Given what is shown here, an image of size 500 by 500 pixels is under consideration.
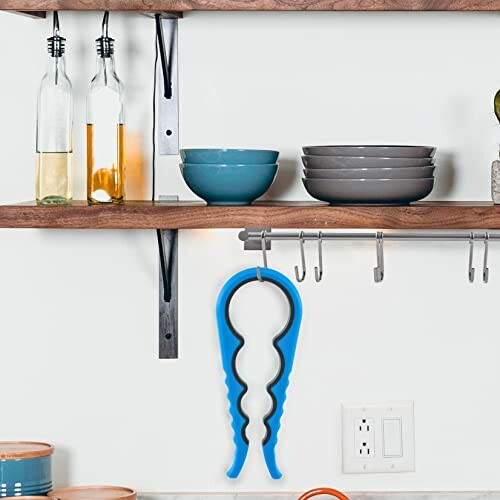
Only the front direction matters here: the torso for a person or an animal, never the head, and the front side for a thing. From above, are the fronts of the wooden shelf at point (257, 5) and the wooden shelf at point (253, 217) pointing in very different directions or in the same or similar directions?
same or similar directions

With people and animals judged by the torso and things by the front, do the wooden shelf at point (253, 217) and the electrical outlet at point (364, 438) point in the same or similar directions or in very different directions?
same or similar directions

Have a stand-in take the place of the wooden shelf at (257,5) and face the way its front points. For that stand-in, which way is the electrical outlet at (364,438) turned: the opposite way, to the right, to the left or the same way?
the same way

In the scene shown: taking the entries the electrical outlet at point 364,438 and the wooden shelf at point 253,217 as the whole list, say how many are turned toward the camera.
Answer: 2

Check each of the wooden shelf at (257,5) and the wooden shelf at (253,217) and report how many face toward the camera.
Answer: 2

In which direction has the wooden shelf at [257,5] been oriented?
toward the camera

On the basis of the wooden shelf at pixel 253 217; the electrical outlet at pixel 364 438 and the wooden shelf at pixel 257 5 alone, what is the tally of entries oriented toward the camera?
3
